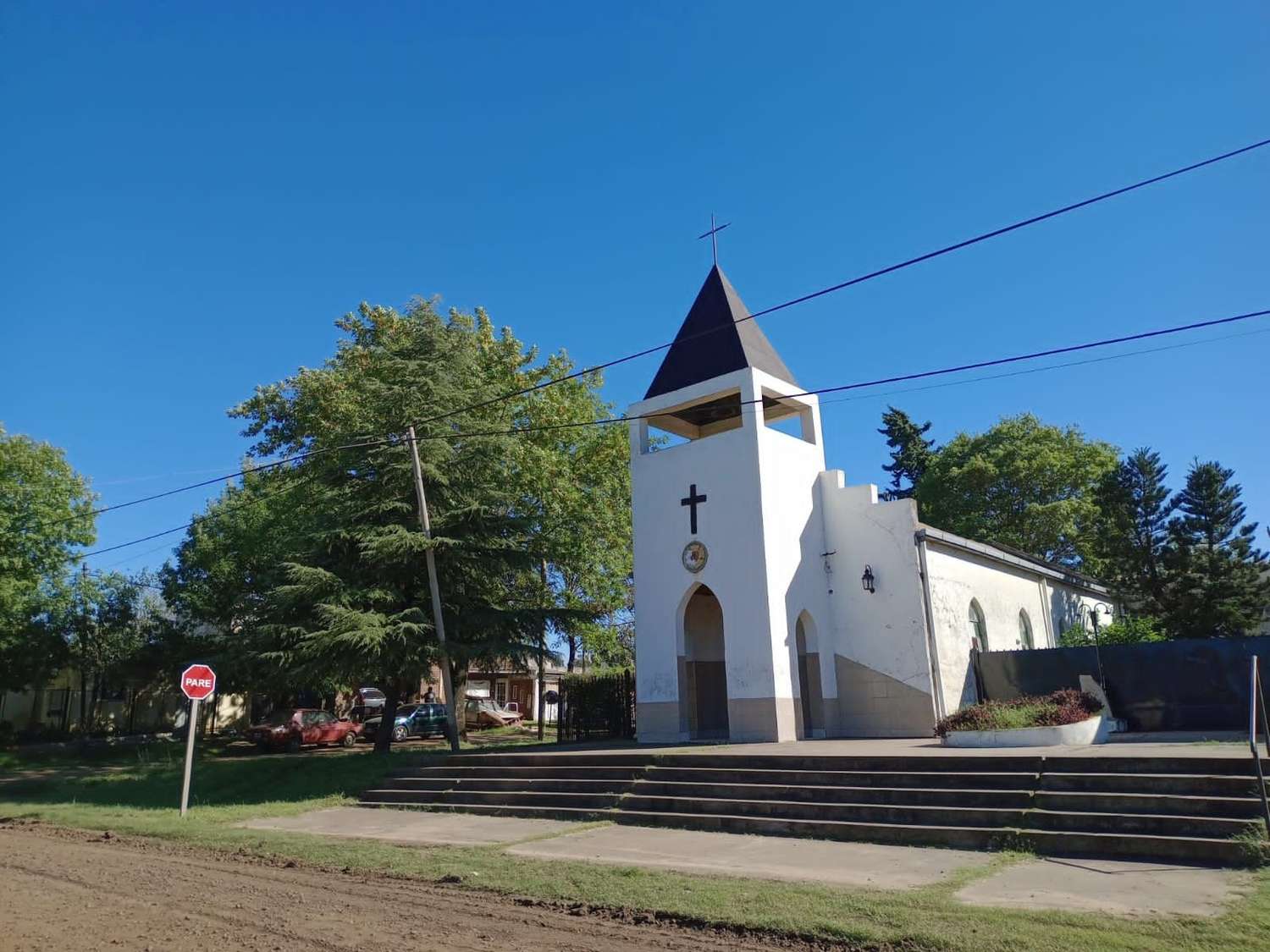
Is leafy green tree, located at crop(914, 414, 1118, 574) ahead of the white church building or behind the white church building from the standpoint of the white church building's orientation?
behind

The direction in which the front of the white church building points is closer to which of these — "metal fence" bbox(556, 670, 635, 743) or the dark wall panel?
the metal fence

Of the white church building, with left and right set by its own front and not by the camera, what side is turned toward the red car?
right

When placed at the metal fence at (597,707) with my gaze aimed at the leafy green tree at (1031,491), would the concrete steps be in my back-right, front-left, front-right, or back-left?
back-right

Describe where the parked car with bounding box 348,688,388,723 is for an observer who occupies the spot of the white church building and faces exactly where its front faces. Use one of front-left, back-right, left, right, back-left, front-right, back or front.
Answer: right

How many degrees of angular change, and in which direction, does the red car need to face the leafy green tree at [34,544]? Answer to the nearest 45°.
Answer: approximately 90° to its left

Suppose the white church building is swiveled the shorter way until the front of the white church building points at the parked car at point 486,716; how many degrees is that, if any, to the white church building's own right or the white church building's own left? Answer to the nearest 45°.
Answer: approximately 90° to the white church building's own right
